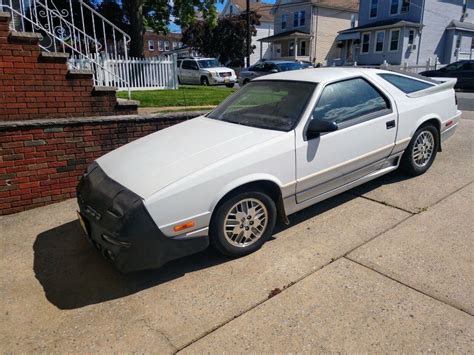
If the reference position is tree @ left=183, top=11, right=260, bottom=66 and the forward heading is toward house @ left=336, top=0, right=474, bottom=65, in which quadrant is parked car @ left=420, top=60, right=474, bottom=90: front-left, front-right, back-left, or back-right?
front-right

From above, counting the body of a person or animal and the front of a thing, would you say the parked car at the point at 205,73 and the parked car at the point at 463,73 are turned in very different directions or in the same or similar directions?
very different directions

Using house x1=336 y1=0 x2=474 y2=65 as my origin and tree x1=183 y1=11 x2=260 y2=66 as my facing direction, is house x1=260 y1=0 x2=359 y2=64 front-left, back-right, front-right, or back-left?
front-right

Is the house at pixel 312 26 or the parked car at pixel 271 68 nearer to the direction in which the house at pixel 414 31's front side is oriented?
the parked car

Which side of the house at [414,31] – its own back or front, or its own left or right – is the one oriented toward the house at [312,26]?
right

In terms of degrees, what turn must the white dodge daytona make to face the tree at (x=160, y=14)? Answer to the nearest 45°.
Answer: approximately 135° to its right

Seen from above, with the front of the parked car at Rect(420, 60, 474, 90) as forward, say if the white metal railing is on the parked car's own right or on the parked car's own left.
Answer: on the parked car's own left

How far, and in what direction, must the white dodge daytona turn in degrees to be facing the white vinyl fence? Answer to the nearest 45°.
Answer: approximately 90° to its right

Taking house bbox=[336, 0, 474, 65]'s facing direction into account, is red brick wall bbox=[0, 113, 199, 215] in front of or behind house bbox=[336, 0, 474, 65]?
in front

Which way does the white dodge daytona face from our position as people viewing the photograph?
facing the viewer and to the left of the viewer

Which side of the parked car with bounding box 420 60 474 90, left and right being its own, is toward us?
left

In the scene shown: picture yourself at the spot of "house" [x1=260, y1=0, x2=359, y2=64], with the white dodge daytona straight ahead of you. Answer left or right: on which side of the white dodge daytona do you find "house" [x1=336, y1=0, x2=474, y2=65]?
left

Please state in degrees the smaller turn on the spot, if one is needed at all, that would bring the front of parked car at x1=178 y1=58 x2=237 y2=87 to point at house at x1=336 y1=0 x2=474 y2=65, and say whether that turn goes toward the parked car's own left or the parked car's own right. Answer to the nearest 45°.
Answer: approximately 90° to the parked car's own left
